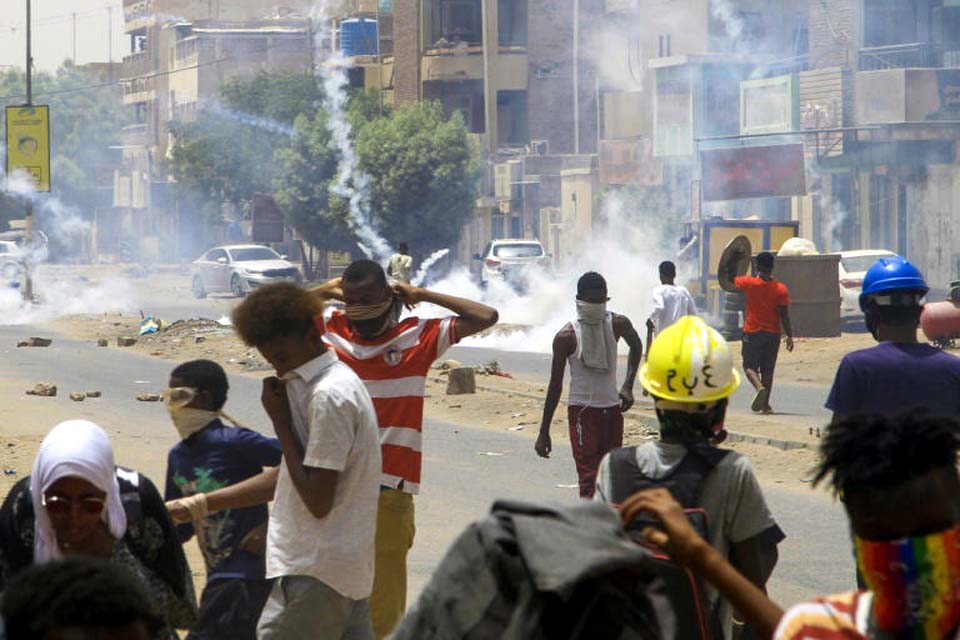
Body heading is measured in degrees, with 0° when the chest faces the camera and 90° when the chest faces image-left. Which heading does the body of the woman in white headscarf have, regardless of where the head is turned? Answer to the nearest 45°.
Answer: approximately 0°

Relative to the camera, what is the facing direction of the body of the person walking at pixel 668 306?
away from the camera

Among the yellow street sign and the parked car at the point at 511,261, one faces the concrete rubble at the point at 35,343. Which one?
the yellow street sign

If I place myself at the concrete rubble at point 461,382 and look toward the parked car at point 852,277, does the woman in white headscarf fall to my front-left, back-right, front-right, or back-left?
back-right

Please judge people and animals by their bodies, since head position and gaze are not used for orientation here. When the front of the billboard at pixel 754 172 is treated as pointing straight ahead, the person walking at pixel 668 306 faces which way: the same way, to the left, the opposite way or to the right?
the opposite way

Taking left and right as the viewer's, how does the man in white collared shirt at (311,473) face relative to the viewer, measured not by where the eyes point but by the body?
facing to the left of the viewer
